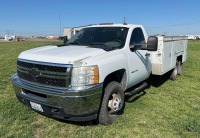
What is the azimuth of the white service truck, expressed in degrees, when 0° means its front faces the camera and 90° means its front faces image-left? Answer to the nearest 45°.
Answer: approximately 45°
